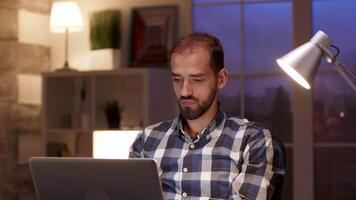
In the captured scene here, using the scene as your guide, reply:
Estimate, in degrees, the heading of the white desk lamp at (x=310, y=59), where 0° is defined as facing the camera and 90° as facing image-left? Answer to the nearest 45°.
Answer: approximately 90°

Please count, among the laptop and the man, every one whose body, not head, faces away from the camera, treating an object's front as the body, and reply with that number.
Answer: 1

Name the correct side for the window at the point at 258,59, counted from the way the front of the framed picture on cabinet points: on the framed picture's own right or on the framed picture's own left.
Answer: on the framed picture's own left

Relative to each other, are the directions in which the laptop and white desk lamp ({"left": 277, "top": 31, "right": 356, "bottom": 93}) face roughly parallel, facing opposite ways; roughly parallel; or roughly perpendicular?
roughly perpendicular

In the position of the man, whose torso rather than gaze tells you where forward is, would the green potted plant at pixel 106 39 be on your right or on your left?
on your right

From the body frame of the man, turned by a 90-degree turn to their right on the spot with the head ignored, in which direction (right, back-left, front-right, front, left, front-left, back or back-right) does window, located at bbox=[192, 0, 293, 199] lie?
front-right

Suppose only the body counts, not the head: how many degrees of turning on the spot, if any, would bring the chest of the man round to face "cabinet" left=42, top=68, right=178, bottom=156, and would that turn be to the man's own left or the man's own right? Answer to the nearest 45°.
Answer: approximately 135° to the man's own right

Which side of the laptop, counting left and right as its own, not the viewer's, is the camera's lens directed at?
back

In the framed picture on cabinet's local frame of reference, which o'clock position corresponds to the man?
The man is roughly at 12 o'clock from the framed picture on cabinet.
